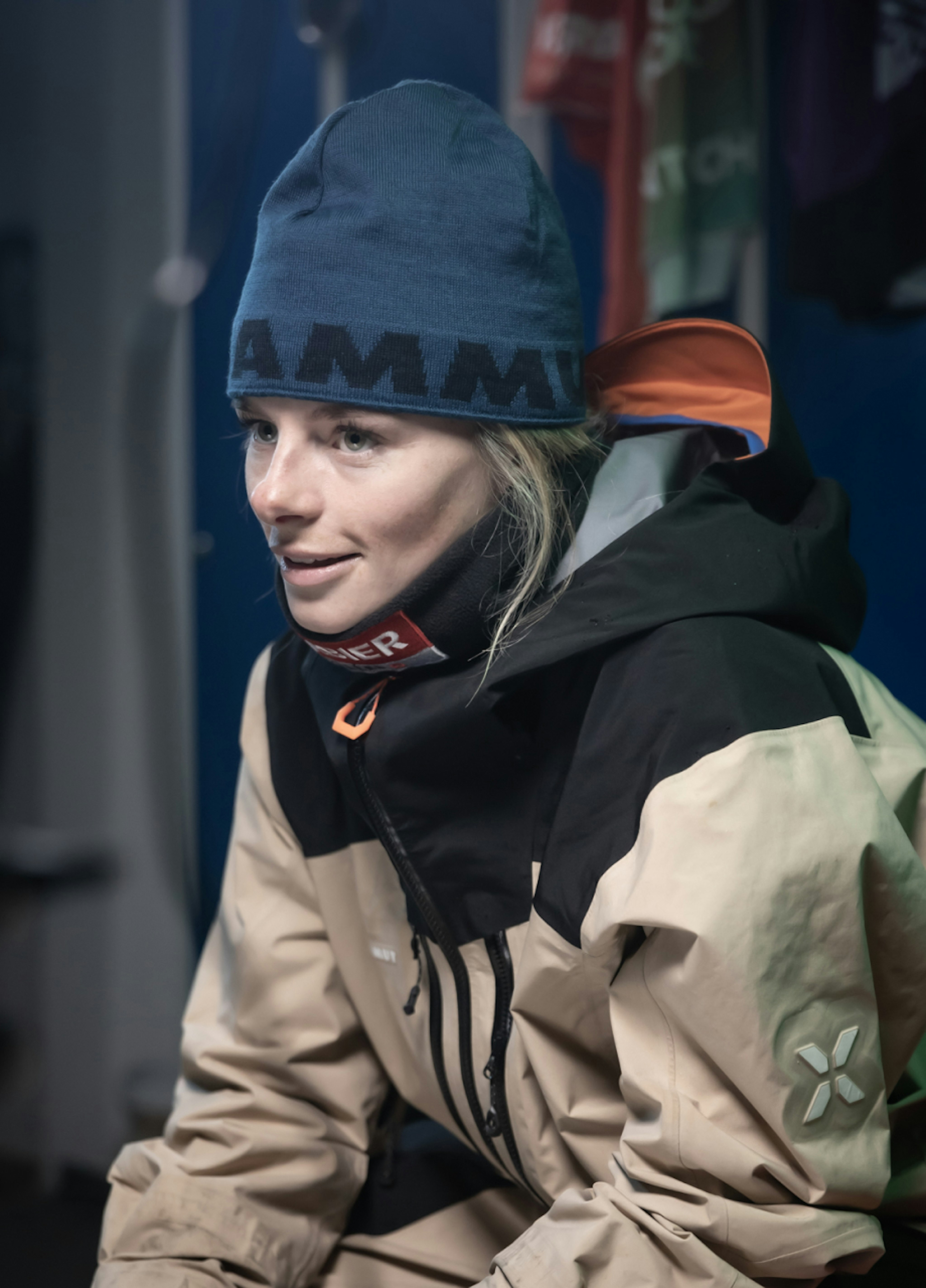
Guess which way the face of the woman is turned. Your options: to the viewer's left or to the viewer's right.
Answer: to the viewer's left

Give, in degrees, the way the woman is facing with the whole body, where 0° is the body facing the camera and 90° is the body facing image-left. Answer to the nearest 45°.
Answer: approximately 45°
